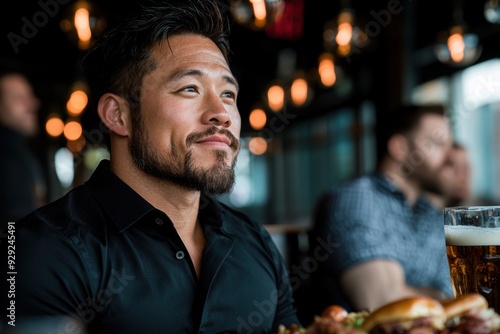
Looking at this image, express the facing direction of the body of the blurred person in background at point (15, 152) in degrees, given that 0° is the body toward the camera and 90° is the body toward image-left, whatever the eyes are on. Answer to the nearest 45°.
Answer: approximately 270°

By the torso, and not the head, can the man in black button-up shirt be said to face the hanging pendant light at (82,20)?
no

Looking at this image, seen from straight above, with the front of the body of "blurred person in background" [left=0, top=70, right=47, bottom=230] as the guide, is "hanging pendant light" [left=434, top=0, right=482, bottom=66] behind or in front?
in front

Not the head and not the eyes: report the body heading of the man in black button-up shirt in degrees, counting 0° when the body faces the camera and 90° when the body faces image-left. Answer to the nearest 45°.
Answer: approximately 315°

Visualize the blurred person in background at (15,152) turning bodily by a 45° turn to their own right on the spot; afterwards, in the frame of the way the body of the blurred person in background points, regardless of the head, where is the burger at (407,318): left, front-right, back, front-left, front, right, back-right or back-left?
front-right

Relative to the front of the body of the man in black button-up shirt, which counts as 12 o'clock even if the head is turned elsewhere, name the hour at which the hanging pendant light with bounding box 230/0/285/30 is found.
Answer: The hanging pendant light is roughly at 8 o'clock from the man in black button-up shirt.

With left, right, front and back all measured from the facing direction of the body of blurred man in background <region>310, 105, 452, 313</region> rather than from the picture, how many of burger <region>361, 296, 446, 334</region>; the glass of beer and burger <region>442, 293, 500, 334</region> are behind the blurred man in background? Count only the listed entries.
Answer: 0

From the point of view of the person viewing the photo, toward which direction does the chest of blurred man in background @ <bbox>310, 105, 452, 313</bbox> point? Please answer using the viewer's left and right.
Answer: facing the viewer and to the right of the viewer

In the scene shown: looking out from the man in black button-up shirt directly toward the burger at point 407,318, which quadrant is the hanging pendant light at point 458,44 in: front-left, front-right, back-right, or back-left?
back-left

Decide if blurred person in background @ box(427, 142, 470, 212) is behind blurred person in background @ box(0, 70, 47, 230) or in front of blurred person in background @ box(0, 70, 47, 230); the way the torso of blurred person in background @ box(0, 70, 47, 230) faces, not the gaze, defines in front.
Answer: in front

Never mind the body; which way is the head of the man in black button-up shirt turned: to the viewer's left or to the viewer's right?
to the viewer's right

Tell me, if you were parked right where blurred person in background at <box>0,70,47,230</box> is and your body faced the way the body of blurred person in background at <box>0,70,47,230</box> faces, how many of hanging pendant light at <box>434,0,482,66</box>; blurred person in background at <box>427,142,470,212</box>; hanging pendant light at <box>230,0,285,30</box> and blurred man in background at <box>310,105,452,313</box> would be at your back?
0

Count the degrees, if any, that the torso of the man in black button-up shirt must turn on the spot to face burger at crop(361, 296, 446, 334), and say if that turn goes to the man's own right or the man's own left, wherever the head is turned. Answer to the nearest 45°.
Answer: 0° — they already face it

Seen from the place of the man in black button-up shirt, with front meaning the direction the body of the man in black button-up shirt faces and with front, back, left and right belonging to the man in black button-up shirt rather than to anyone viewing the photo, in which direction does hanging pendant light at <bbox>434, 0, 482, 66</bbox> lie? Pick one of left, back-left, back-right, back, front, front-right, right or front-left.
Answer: left
